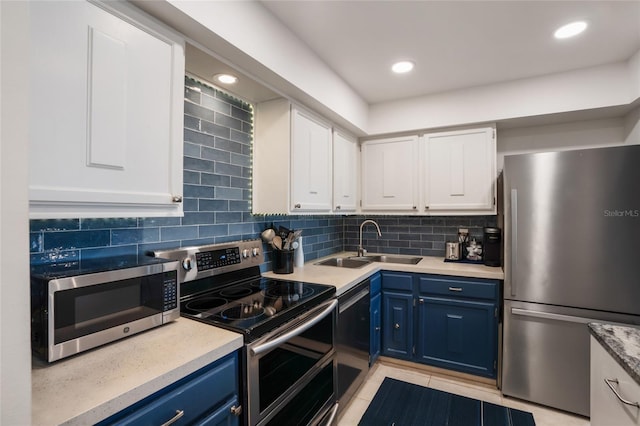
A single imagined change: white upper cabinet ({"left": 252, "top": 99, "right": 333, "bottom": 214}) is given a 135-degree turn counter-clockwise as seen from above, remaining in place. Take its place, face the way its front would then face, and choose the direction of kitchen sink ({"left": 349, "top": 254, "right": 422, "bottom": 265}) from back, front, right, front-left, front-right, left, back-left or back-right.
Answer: front-right

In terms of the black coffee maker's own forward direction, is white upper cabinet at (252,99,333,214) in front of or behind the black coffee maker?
in front

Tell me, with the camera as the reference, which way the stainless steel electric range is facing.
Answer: facing the viewer and to the right of the viewer

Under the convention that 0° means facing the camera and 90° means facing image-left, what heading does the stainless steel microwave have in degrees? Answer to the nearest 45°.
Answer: approximately 315°

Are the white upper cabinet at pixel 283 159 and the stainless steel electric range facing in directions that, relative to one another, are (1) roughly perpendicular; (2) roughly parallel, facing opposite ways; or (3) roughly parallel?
roughly parallel

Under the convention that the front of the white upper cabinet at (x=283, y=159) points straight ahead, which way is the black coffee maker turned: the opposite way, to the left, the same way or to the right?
to the right

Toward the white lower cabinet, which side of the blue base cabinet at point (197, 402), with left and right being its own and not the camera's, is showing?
front

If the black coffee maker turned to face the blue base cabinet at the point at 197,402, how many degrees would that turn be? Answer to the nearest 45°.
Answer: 0° — it already faces it

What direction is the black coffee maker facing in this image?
toward the camera

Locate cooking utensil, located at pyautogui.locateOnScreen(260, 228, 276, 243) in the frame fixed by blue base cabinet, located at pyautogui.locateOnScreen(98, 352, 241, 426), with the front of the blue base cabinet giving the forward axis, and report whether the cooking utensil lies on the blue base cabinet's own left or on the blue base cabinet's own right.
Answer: on the blue base cabinet's own left

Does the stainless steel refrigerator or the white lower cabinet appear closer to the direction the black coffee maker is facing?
the white lower cabinet

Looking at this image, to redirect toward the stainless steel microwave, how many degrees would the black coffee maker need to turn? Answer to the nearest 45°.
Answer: approximately 45° to its right

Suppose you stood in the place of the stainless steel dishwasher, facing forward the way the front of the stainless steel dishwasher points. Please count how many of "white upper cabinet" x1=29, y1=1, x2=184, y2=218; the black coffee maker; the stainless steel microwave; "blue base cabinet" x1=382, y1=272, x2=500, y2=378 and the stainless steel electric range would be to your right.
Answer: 3

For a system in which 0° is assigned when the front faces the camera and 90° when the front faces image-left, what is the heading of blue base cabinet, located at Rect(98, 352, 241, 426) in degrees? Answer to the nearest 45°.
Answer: approximately 315°
